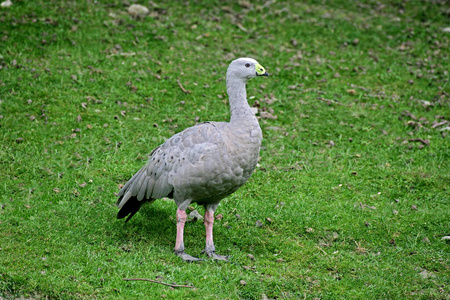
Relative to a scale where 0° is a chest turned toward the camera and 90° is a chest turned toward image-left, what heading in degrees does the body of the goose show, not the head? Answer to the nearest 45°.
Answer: approximately 270°
